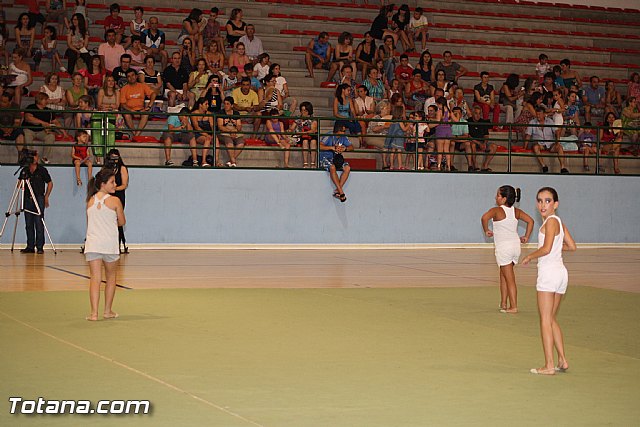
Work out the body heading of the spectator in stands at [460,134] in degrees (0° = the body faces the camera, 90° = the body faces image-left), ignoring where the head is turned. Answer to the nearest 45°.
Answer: approximately 0°

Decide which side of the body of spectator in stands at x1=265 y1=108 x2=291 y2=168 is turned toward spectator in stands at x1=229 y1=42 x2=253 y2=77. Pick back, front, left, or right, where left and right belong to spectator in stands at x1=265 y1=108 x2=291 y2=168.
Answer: back

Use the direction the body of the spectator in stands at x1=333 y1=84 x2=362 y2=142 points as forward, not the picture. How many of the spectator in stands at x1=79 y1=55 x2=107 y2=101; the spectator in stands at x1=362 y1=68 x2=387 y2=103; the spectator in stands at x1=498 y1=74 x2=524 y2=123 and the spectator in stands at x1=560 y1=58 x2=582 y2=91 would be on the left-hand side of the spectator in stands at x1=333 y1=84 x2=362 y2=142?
3

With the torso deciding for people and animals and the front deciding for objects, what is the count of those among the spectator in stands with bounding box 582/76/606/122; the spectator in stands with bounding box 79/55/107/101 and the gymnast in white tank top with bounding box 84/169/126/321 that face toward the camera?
2

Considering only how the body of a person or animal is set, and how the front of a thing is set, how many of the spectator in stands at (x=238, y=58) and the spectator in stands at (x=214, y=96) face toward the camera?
2

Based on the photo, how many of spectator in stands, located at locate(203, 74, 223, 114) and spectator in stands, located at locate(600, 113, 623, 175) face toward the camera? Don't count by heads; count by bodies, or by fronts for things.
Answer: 2

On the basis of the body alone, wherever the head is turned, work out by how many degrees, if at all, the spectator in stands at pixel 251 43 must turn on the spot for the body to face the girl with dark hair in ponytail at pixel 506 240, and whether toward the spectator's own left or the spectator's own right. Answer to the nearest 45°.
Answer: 0° — they already face them

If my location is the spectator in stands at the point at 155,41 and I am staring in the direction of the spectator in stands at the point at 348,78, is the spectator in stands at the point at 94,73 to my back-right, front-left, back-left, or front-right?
back-right

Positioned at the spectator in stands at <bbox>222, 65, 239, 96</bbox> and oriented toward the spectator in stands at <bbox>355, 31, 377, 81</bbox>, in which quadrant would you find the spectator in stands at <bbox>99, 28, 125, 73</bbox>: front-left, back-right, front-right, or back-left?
back-left
